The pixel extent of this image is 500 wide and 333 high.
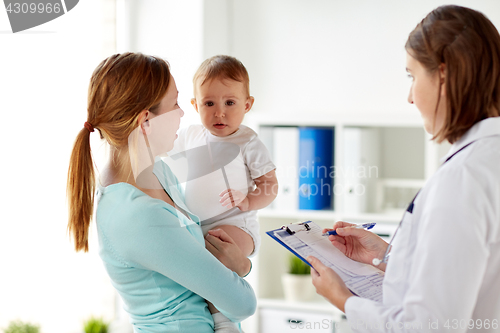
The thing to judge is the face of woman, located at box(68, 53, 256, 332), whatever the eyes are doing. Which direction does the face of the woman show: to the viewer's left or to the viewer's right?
to the viewer's right

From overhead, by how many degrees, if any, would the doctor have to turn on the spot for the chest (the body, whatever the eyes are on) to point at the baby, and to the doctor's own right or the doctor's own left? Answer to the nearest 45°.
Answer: approximately 45° to the doctor's own right

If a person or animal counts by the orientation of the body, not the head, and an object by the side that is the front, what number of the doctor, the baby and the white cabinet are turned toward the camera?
2

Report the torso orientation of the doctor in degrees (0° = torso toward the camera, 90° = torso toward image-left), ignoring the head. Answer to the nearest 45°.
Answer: approximately 90°

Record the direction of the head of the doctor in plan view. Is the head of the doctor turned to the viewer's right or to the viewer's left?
to the viewer's left

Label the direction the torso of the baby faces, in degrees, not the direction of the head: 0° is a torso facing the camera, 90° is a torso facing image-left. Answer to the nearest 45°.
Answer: approximately 0°

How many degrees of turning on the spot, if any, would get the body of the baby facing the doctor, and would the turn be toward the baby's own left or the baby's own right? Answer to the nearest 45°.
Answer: approximately 45° to the baby's own left

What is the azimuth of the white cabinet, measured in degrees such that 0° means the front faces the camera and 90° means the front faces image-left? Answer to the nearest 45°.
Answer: approximately 0°

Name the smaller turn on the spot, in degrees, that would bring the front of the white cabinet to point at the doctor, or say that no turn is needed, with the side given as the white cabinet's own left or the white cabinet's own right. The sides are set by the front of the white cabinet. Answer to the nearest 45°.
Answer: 0° — it already faces them
